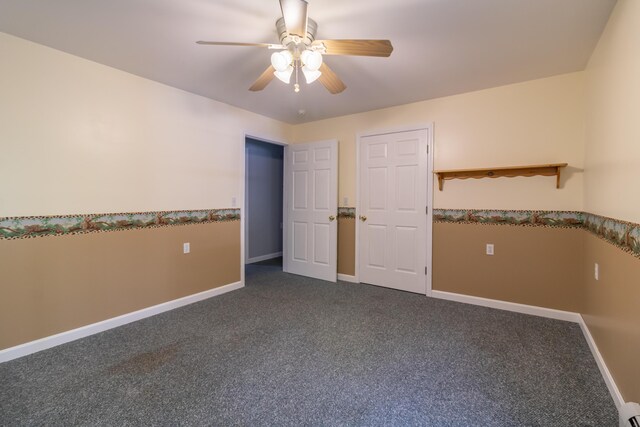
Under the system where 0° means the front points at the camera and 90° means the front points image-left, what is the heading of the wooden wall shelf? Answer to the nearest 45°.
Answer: approximately 0°

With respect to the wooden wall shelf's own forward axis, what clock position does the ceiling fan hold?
The ceiling fan is roughly at 1 o'clock from the wooden wall shelf.

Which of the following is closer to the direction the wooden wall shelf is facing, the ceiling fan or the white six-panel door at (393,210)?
the ceiling fan

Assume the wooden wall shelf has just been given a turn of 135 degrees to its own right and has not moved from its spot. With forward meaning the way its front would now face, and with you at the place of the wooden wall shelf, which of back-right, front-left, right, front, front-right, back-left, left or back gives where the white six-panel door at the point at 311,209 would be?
front-left

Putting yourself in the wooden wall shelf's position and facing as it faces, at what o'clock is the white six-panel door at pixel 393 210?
The white six-panel door is roughly at 3 o'clock from the wooden wall shelf.
